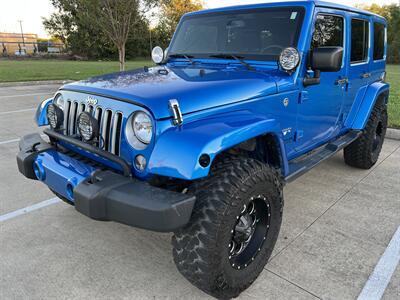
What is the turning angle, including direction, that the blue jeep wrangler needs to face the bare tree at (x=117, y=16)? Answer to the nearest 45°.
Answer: approximately 135° to its right

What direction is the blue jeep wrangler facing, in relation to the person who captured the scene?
facing the viewer and to the left of the viewer
